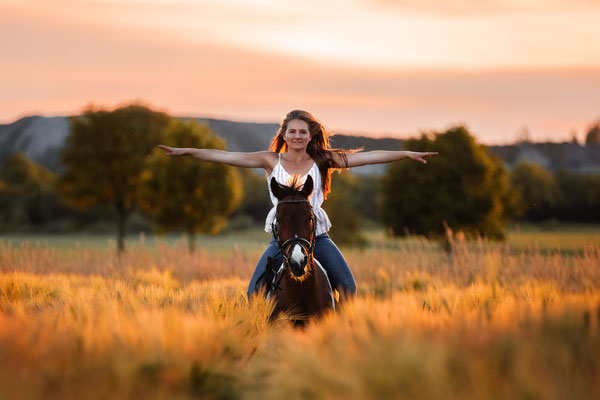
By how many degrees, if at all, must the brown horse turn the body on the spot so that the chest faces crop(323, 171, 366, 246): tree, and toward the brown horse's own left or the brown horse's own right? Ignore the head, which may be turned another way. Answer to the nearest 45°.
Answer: approximately 180°

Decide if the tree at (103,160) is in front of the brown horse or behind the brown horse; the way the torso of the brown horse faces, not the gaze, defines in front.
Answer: behind

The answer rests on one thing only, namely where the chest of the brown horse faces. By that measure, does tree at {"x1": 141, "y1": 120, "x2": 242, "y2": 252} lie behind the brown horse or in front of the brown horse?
behind

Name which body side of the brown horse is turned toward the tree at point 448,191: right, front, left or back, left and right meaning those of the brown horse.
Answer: back

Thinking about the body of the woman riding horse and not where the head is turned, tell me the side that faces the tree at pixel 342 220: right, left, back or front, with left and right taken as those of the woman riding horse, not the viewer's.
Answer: back

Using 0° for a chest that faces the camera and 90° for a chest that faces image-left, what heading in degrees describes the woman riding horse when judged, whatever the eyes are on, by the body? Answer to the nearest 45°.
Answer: approximately 0°

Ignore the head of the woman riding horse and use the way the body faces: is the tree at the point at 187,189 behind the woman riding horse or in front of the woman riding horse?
behind
